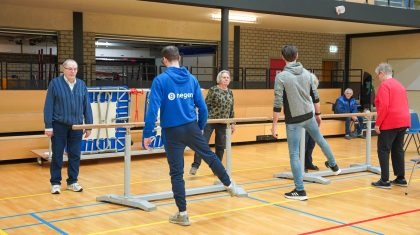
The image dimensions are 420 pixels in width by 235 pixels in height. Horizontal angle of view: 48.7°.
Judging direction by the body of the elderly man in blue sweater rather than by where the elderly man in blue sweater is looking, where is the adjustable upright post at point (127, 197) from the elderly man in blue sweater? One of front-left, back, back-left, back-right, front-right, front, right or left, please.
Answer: front

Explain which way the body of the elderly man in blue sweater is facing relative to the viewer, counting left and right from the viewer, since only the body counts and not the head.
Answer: facing the viewer and to the right of the viewer

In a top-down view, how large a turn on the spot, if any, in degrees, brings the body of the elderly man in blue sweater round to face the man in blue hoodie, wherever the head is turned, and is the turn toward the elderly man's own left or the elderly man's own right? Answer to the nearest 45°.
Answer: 0° — they already face them

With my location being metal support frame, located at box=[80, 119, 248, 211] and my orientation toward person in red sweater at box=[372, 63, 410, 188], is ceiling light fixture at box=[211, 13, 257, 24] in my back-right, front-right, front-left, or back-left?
front-left
